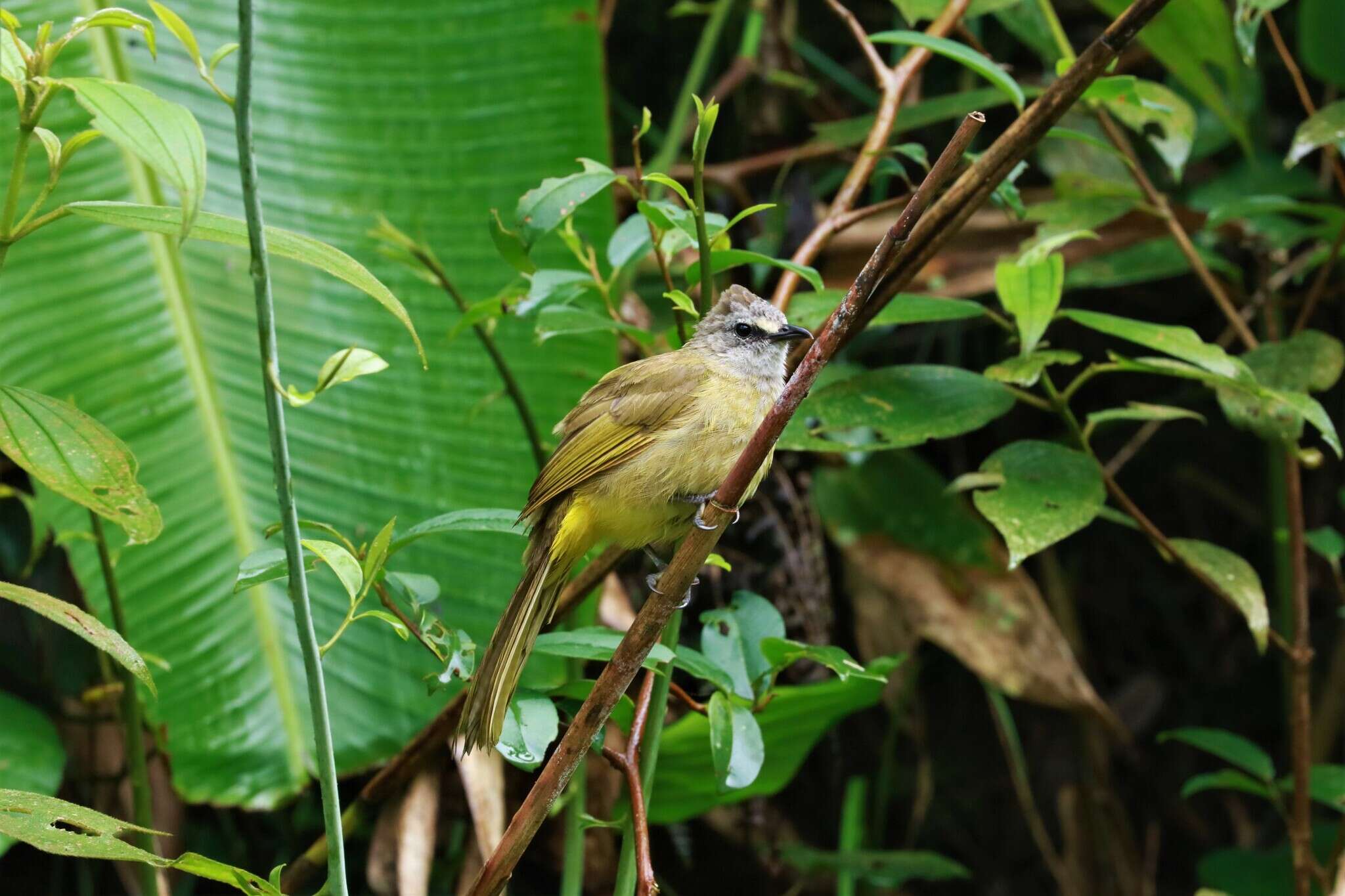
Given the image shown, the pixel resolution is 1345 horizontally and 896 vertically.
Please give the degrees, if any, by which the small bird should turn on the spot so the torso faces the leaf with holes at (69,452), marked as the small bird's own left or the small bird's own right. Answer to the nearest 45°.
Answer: approximately 135° to the small bird's own right

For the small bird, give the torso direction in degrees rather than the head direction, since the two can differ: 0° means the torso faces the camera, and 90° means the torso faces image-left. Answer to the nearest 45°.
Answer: approximately 270°

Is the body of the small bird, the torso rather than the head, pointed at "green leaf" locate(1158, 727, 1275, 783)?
no

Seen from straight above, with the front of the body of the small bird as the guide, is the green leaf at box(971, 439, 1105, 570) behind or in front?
in front

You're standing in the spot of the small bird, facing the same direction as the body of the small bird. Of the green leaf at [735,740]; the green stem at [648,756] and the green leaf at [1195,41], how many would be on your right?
2

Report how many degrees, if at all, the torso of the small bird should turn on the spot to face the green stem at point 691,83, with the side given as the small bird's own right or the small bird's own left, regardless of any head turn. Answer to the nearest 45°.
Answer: approximately 90° to the small bird's own left

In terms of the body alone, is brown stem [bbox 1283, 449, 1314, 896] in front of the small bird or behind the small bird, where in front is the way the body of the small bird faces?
in front

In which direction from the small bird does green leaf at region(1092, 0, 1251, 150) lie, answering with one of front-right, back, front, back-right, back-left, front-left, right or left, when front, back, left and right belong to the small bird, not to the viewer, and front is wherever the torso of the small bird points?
front-left
